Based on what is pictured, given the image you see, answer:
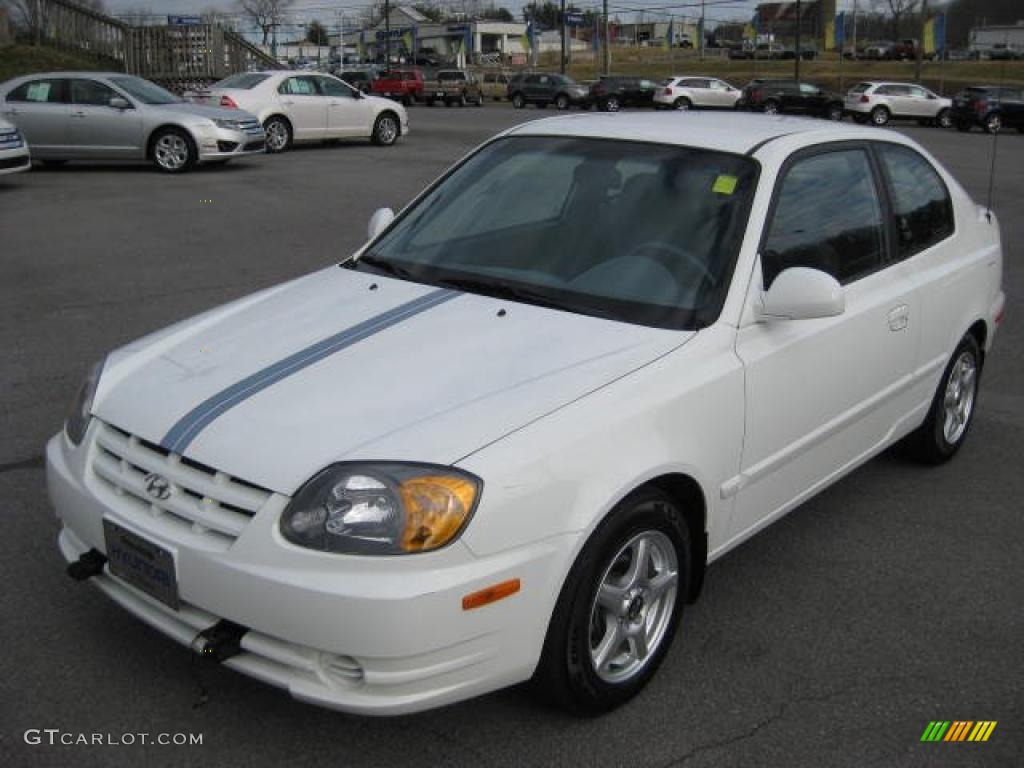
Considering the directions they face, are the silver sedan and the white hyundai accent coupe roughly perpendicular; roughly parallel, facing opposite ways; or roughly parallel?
roughly perpendicular

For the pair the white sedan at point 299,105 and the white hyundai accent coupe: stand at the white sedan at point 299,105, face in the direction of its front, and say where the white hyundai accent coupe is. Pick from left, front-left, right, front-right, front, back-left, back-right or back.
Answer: back-right

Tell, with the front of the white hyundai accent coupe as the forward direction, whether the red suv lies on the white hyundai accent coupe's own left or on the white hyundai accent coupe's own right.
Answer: on the white hyundai accent coupe's own right

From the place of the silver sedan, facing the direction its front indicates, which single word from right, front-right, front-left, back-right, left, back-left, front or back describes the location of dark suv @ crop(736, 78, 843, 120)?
left

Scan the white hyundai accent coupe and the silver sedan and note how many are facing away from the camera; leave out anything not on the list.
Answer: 0

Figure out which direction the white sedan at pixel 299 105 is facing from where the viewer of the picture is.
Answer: facing away from the viewer and to the right of the viewer
